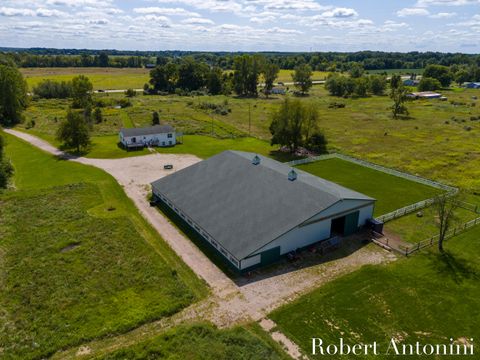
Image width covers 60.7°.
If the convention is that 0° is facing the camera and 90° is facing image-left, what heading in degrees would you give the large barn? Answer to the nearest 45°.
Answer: approximately 315°
